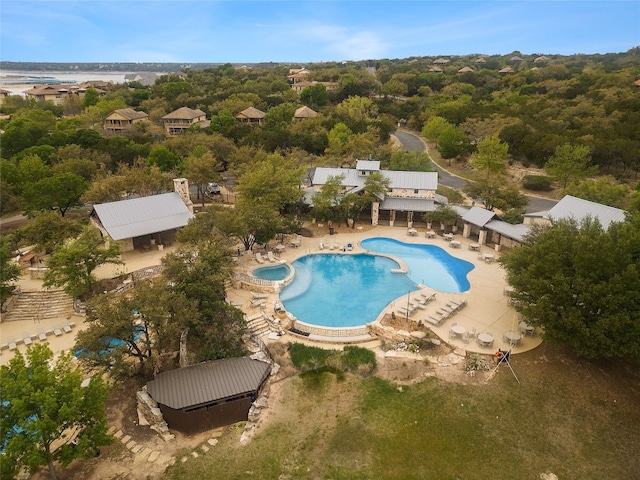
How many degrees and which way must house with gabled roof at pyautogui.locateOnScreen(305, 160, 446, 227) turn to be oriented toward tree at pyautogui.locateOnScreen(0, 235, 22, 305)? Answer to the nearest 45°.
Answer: approximately 45° to its right

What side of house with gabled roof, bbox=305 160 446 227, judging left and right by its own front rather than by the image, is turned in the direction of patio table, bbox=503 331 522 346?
front

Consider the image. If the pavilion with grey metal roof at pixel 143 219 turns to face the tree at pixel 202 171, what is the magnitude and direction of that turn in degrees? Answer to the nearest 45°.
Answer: approximately 90° to its left

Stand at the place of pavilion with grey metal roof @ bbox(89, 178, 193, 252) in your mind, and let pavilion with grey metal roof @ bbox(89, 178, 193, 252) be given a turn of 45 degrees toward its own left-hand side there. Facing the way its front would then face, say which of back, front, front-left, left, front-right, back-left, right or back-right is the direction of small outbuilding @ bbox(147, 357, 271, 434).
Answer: right

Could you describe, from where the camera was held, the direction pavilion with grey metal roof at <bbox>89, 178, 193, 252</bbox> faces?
facing the viewer and to the right of the viewer

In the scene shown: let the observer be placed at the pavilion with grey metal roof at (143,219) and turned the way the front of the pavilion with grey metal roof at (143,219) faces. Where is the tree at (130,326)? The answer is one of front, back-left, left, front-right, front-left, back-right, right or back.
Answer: front-right

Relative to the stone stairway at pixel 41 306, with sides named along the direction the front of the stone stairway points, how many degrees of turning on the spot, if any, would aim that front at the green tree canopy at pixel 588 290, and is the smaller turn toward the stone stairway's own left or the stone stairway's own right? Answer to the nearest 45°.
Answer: approximately 45° to the stone stairway's own left

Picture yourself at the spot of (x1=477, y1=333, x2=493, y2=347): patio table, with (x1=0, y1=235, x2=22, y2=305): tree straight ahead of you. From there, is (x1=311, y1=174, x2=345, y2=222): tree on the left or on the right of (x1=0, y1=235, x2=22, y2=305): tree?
right

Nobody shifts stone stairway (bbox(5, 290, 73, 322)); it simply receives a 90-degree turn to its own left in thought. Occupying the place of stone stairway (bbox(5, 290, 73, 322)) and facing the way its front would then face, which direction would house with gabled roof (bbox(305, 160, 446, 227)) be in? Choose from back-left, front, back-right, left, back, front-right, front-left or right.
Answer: front

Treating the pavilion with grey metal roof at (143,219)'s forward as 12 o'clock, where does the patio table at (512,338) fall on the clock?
The patio table is roughly at 12 o'clock from the pavilion with grey metal roof.

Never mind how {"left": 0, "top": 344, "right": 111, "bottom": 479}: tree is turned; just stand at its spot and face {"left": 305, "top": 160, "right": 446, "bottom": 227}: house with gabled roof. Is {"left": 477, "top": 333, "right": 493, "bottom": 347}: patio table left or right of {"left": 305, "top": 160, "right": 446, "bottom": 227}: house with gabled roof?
right

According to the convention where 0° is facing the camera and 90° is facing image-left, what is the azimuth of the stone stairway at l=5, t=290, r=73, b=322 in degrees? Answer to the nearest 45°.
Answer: approximately 0°
